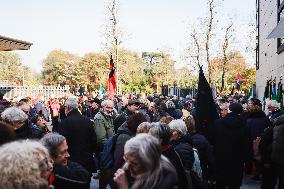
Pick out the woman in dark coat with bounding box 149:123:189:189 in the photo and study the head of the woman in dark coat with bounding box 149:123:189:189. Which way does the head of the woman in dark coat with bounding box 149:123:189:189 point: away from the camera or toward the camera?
away from the camera

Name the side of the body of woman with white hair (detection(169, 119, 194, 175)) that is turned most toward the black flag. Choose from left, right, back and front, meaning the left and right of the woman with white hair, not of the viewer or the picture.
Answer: right

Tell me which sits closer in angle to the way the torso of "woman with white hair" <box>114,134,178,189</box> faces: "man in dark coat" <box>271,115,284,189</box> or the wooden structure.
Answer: the wooden structure

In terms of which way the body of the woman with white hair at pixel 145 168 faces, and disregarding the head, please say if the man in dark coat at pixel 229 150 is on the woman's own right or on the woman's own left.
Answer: on the woman's own right
